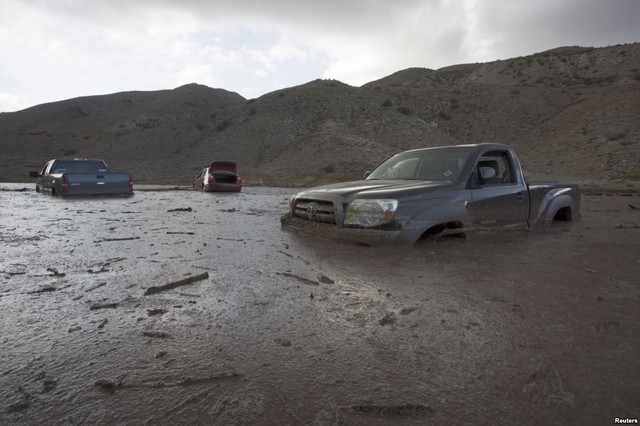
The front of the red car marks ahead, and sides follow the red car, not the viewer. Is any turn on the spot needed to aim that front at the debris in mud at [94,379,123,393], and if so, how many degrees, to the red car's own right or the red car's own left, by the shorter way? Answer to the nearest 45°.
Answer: approximately 135° to the red car's own left

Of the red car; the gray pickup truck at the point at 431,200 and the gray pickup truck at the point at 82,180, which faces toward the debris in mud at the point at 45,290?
the gray pickup truck at the point at 431,200

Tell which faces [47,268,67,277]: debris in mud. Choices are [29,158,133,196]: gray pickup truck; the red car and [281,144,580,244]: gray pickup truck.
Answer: [281,144,580,244]: gray pickup truck

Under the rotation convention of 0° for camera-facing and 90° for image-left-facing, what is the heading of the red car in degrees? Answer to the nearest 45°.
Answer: approximately 135°

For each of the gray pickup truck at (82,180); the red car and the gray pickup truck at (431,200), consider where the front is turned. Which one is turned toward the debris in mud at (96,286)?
the gray pickup truck at (431,200)

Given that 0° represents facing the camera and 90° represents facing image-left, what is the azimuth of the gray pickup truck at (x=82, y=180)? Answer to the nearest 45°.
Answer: approximately 135°

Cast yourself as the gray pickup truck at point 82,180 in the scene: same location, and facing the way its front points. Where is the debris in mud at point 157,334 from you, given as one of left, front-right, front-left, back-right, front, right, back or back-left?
back-left

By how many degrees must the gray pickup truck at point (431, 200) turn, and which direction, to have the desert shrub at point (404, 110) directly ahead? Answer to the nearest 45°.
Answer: approximately 135° to its right

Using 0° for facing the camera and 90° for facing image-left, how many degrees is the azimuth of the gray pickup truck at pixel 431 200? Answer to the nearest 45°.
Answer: approximately 45°
